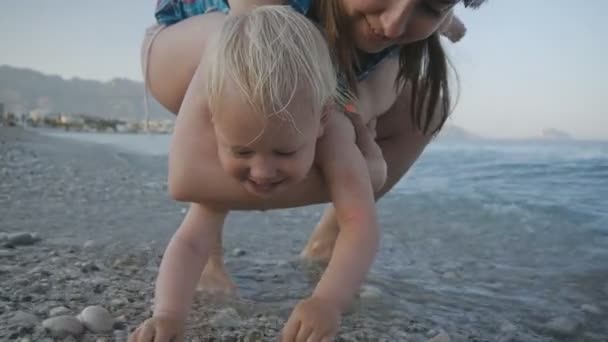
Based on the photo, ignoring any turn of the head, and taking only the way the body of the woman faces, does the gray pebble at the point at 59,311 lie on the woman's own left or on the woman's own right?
on the woman's own right

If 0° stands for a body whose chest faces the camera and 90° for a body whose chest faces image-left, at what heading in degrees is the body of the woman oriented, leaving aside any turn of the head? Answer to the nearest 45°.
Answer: approximately 0°

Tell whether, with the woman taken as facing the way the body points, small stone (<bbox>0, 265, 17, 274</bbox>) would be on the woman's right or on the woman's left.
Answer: on the woman's right

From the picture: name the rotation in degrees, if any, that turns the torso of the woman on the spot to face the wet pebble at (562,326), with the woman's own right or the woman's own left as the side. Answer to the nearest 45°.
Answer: approximately 45° to the woman's own left

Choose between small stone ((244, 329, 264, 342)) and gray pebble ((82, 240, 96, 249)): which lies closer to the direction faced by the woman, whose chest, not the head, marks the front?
the small stone

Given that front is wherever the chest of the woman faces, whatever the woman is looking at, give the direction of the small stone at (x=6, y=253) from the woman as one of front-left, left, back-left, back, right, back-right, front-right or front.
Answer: right

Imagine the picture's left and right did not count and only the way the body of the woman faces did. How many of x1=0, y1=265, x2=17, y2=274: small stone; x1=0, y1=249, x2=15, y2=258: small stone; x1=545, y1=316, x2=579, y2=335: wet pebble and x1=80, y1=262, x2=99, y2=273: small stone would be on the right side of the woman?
3
